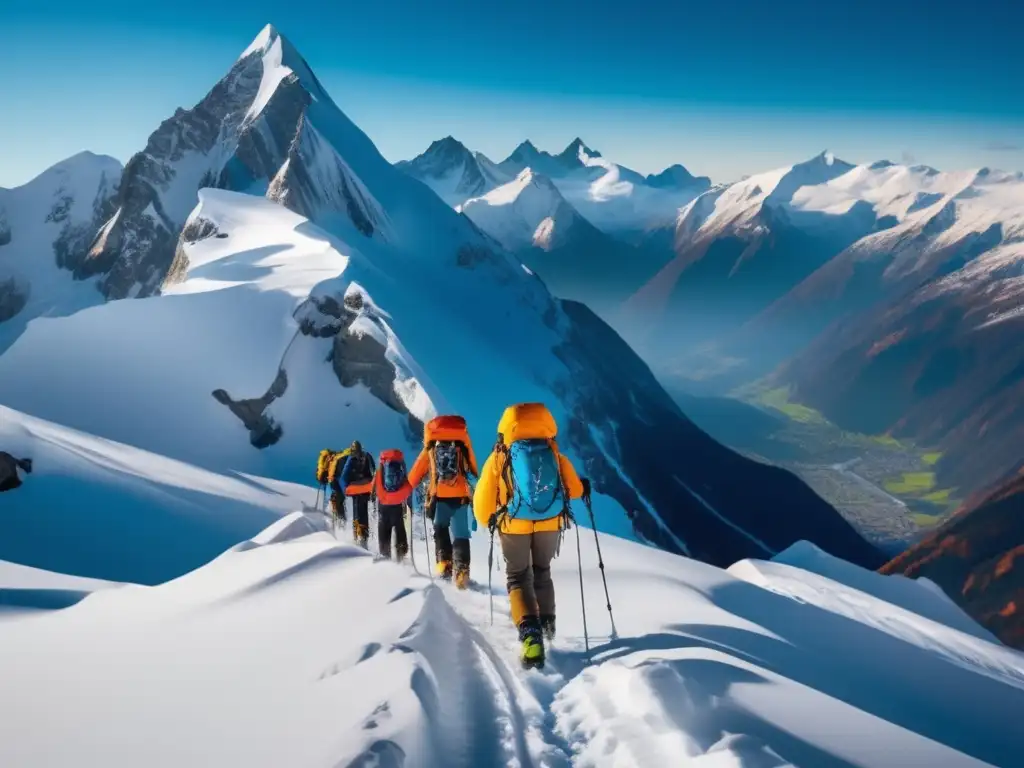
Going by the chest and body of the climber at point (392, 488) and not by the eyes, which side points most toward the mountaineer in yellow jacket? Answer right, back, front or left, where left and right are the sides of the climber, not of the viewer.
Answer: back

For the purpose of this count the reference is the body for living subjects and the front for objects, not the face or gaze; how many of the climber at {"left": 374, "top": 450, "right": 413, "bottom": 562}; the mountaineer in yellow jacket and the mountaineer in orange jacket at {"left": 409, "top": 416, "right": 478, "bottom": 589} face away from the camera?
3

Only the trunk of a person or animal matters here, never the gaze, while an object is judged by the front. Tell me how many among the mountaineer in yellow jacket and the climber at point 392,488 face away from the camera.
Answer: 2

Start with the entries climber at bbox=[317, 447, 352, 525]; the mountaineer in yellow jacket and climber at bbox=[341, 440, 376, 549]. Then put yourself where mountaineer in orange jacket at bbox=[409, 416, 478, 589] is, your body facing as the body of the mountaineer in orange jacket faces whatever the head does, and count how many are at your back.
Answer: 1

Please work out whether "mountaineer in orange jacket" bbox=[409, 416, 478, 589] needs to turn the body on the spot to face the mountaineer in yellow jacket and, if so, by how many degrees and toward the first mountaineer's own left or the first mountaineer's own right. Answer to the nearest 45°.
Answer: approximately 180°

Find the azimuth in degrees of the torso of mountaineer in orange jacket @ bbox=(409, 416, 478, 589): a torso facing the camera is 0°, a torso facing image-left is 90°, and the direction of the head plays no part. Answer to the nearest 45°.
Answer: approximately 180°

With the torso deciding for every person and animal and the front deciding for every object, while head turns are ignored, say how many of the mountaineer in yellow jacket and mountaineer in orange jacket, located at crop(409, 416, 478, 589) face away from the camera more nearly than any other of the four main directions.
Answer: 2

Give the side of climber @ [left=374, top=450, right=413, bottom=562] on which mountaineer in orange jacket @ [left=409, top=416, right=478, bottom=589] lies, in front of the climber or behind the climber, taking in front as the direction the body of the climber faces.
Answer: behind

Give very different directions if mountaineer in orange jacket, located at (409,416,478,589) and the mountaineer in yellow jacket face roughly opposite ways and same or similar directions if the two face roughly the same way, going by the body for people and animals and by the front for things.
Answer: same or similar directions

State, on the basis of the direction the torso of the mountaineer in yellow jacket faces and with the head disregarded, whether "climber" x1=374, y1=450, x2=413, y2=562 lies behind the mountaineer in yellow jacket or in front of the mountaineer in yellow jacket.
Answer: in front

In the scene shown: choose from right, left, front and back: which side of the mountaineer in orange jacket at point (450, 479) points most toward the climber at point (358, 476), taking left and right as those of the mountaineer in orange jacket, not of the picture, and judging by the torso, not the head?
front

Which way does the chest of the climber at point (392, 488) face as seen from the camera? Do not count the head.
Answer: away from the camera

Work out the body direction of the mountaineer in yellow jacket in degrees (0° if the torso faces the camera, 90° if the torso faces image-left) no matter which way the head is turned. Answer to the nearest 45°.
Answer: approximately 180°
